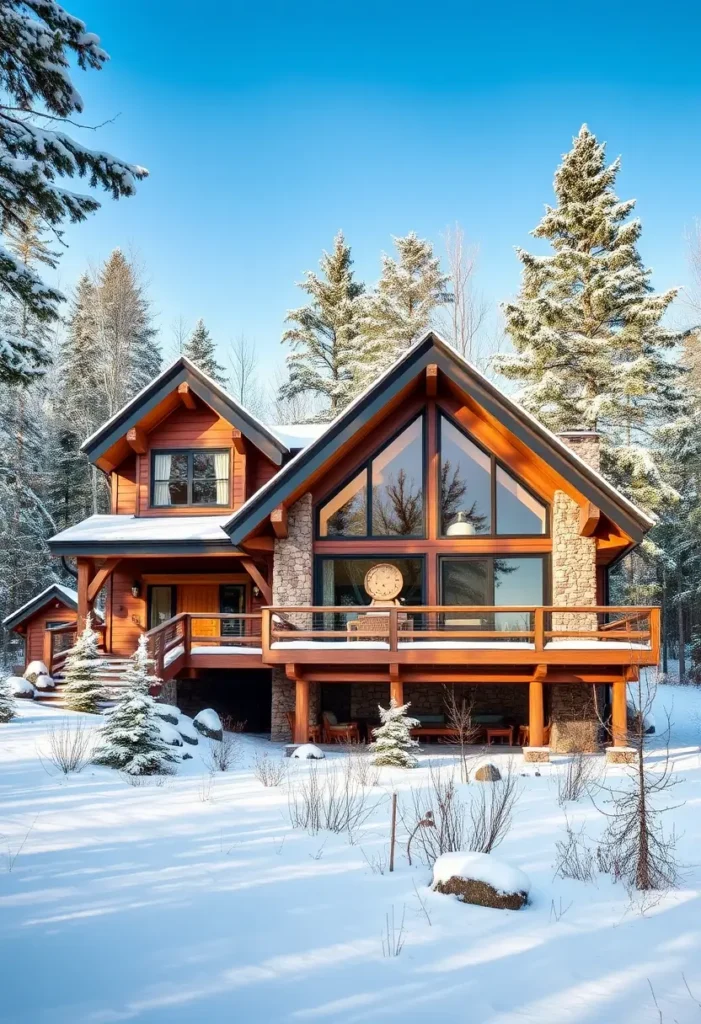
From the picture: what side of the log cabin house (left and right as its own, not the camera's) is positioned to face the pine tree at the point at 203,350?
back

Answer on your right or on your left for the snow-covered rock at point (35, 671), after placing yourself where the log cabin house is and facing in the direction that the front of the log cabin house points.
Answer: on your right

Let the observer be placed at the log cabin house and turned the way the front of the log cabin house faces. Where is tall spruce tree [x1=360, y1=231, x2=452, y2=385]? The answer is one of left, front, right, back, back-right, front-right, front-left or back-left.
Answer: back

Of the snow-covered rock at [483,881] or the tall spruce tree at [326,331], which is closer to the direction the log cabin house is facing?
the snow-covered rock

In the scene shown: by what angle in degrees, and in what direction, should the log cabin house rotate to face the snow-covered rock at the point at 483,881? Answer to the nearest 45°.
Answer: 0° — it already faces it

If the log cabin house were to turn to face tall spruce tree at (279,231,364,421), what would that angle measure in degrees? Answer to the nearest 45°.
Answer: approximately 180°

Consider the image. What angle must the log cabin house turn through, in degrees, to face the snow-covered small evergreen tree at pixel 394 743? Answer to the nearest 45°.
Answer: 0° — it already faces it

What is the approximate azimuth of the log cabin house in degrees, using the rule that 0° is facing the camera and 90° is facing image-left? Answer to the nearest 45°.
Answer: approximately 0°

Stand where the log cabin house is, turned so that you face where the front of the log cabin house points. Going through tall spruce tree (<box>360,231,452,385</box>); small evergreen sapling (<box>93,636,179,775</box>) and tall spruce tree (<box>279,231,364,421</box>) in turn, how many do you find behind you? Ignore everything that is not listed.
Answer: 2

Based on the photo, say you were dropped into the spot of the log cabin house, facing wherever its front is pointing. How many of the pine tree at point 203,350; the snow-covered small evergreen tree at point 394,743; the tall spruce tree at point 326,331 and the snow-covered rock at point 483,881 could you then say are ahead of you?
2
